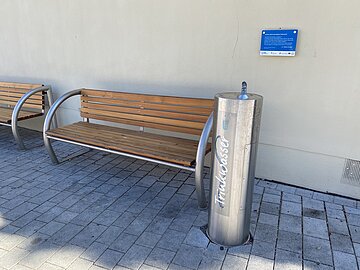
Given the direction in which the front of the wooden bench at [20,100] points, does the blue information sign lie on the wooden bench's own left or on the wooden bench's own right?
on the wooden bench's own left

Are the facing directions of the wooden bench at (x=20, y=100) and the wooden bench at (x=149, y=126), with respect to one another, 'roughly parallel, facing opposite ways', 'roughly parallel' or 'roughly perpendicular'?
roughly parallel

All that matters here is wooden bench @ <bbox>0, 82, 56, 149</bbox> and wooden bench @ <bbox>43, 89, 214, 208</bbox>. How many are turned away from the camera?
0

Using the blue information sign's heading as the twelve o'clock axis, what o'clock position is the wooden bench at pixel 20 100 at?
The wooden bench is roughly at 3 o'clock from the blue information sign.

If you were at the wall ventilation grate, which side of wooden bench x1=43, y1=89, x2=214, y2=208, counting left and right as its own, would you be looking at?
left

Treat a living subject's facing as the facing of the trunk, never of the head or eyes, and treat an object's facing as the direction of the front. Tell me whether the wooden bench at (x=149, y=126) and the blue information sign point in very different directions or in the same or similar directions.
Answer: same or similar directions

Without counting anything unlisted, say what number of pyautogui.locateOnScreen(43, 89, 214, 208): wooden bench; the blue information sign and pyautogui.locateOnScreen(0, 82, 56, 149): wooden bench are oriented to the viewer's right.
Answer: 0

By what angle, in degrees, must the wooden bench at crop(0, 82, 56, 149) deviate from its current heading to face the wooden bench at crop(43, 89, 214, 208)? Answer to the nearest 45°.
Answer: approximately 90° to its left

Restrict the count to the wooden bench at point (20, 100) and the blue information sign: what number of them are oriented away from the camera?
0

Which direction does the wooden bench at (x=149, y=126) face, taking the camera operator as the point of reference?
facing the viewer and to the left of the viewer

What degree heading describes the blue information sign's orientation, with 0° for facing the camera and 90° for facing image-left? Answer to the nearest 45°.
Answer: approximately 0°

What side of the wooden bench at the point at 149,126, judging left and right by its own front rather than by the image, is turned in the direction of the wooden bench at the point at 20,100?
right

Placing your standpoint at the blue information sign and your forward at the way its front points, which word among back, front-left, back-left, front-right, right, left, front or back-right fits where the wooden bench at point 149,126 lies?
right

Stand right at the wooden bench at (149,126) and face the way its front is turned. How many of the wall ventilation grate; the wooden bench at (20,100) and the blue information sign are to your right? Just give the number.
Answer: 1
